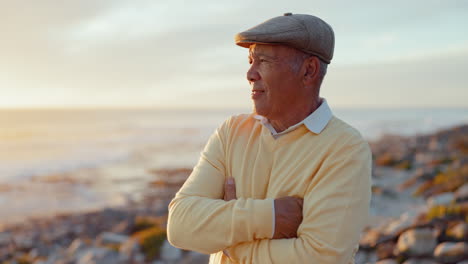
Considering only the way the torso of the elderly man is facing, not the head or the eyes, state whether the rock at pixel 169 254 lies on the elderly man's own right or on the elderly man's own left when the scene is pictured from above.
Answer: on the elderly man's own right

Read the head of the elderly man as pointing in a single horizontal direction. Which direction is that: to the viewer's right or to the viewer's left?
to the viewer's left

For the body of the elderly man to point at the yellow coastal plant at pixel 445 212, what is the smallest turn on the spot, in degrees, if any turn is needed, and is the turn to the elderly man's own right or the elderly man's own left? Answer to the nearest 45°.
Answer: approximately 180°

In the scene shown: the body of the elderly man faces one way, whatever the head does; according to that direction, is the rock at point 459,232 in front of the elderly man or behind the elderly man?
behind

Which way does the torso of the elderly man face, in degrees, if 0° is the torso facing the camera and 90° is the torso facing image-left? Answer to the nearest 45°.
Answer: approximately 45°

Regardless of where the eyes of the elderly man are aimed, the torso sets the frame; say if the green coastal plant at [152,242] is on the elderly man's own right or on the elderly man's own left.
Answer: on the elderly man's own right
